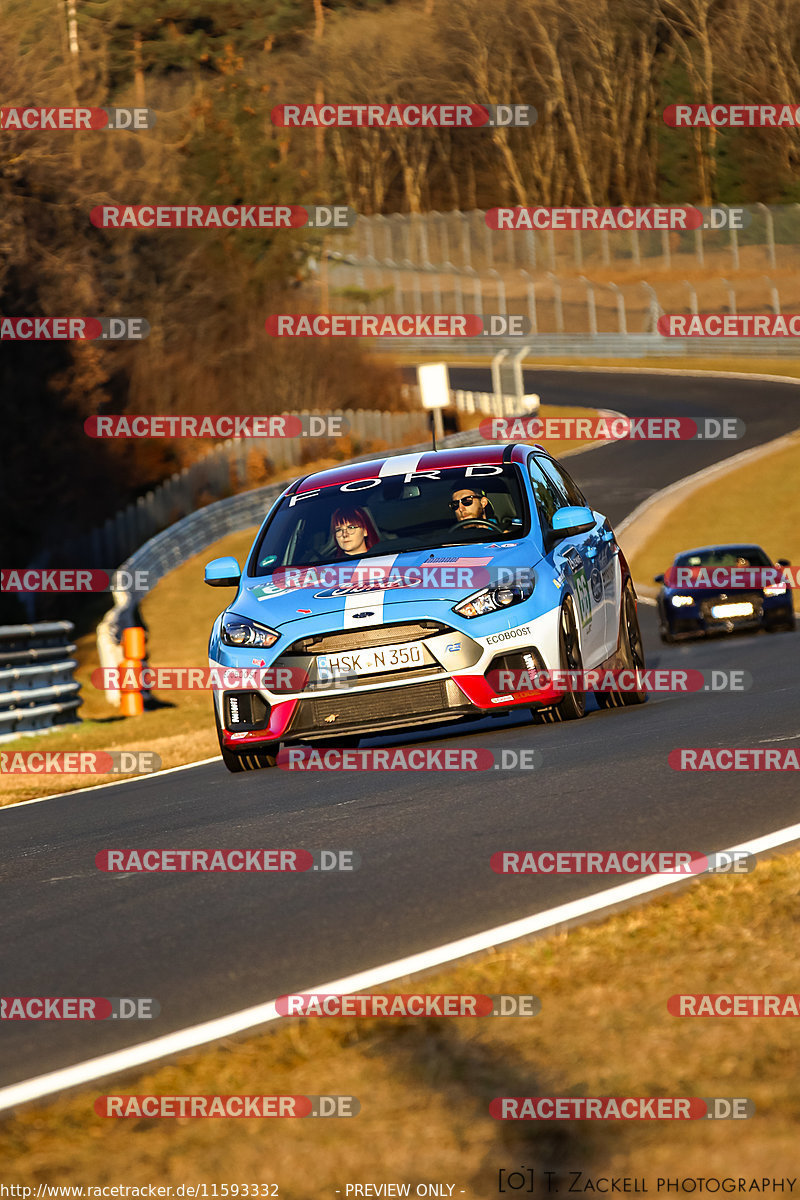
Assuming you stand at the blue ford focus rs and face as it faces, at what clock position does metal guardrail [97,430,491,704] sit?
The metal guardrail is roughly at 4 o'clock from the blue ford focus rs.

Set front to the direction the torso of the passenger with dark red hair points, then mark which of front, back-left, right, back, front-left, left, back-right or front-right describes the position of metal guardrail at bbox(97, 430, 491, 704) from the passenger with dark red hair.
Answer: back-right

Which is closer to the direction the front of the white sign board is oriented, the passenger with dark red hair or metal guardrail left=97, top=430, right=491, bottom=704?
the passenger with dark red hair

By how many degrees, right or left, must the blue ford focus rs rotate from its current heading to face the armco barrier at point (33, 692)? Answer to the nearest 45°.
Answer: approximately 90° to its right

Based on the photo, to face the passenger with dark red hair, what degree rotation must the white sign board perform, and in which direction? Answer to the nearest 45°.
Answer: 0° — it already faces them

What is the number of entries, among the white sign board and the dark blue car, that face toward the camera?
2

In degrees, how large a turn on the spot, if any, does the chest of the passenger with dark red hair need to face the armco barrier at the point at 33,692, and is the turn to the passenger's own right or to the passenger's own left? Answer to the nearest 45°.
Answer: approximately 90° to the passenger's own right

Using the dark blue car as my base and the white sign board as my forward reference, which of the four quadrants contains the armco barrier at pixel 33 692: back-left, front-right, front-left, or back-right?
back-left

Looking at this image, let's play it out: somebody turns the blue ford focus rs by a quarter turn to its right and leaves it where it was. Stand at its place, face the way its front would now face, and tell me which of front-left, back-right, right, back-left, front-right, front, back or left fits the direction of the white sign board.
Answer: front-right

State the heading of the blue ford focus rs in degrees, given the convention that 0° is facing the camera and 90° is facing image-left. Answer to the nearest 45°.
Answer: approximately 45°

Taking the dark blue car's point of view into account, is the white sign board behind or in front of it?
behind

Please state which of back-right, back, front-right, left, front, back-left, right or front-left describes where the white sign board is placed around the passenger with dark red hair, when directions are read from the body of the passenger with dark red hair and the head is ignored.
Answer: back-right
